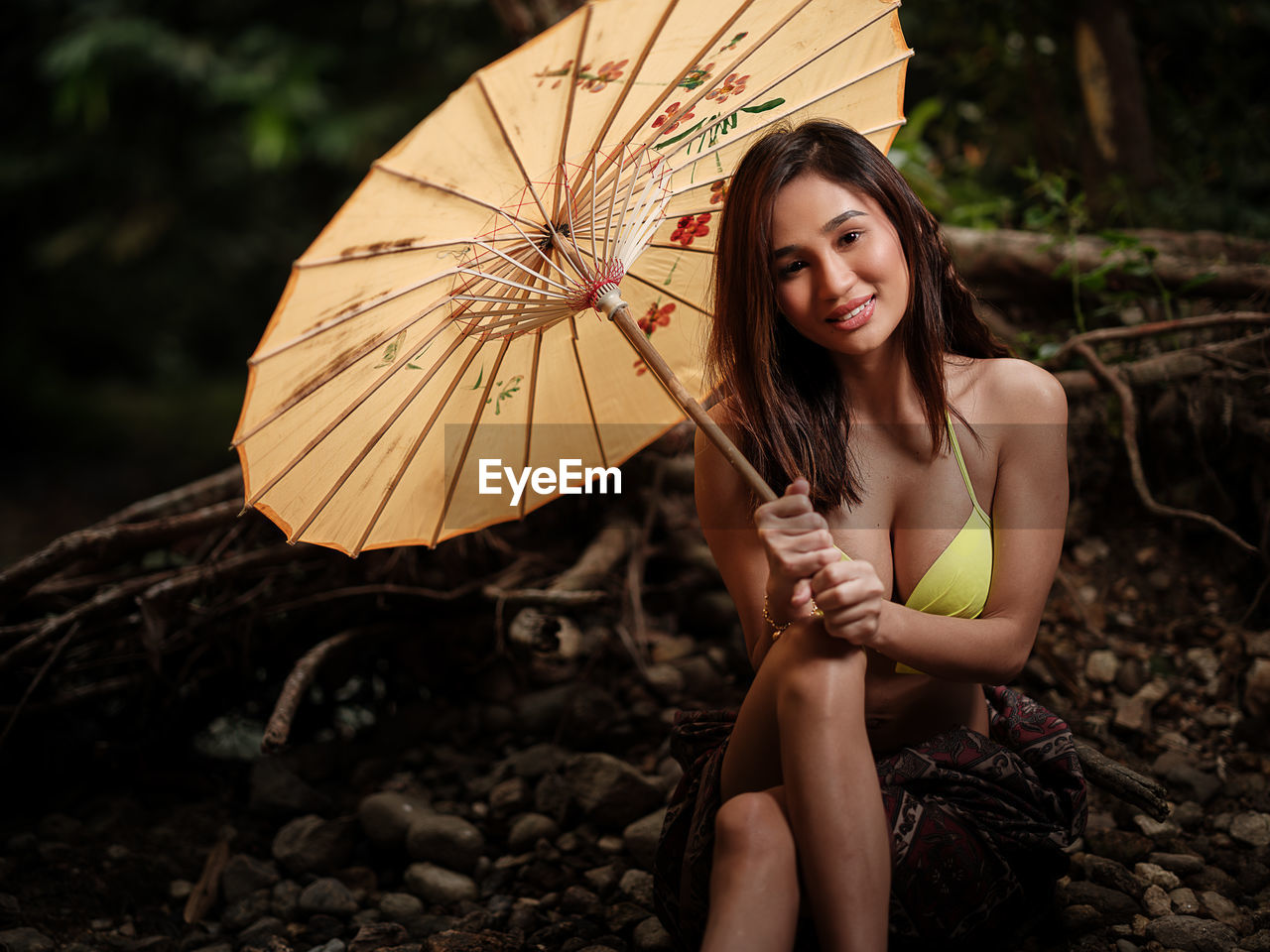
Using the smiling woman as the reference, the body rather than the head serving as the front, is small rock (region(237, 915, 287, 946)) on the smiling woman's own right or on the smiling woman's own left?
on the smiling woman's own right

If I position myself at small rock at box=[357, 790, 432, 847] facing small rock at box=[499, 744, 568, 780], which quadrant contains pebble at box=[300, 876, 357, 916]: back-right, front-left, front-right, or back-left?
back-right

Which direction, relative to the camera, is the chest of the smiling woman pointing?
toward the camera
